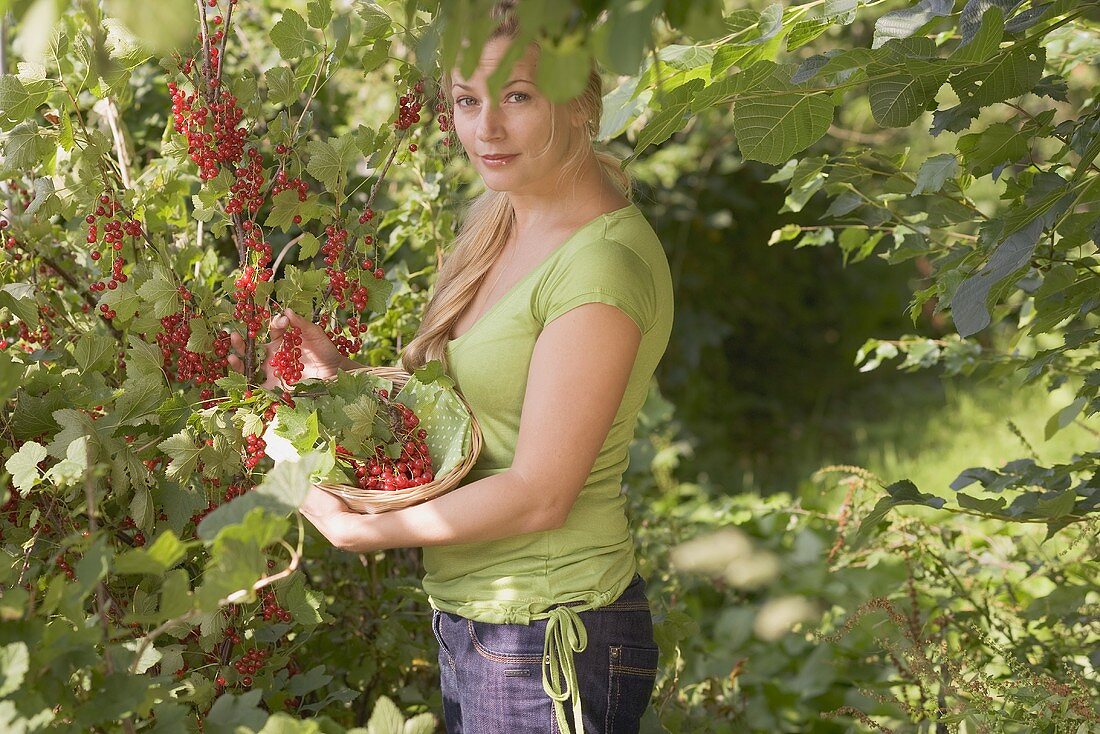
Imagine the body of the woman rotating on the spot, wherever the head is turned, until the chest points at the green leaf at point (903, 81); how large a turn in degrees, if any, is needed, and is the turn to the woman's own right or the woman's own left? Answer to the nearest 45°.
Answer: approximately 135° to the woman's own left

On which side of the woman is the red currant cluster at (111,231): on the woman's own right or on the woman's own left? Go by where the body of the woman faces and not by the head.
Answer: on the woman's own right

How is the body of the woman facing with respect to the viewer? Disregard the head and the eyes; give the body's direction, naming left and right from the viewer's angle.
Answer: facing the viewer and to the left of the viewer
